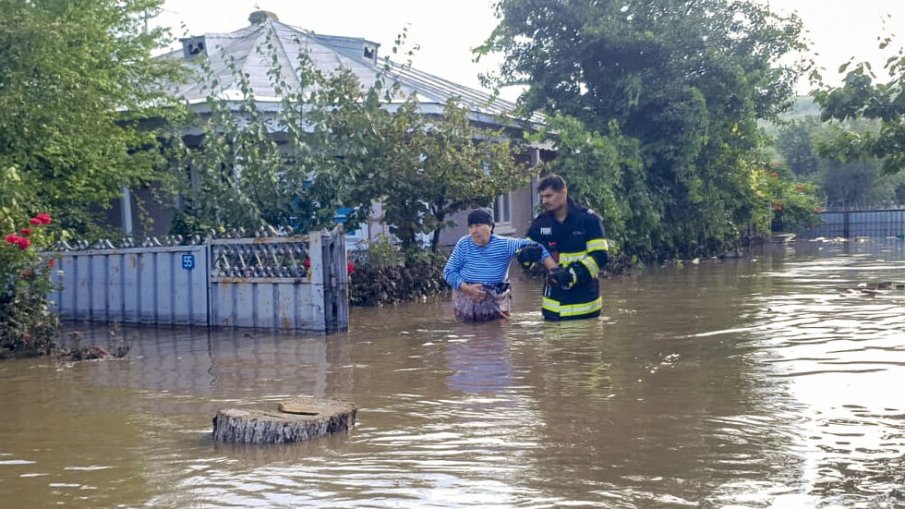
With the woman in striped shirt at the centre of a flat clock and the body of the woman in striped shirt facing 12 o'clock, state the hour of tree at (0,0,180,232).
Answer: The tree is roughly at 4 o'clock from the woman in striped shirt.

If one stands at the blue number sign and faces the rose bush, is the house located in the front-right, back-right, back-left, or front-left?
back-right

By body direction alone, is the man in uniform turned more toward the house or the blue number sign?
the blue number sign

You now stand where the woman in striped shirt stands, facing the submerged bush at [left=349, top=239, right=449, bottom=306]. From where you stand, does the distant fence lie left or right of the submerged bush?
right

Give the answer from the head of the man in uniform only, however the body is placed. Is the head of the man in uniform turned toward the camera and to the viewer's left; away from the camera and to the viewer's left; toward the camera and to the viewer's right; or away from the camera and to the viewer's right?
toward the camera and to the viewer's left

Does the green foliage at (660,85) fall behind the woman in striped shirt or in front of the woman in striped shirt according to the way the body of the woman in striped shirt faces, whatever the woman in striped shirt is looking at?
behind

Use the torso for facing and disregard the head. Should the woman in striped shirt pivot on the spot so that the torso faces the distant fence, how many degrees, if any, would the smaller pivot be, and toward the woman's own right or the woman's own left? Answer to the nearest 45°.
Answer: approximately 135° to the woman's own left

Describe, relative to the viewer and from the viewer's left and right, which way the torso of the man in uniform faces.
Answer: facing the viewer and to the left of the viewer

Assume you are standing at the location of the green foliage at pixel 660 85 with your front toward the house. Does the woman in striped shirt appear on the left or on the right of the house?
left

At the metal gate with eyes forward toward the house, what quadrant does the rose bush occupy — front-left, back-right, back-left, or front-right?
back-left

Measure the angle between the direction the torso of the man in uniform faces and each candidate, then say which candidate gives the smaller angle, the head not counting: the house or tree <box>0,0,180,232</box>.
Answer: the tree

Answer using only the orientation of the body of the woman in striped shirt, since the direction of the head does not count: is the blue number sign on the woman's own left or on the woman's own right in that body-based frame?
on the woman's own right

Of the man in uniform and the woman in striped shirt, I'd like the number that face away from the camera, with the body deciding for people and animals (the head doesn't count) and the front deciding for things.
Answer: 0

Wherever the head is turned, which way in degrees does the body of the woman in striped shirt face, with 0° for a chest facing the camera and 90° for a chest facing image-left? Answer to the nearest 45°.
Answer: approximately 0°
